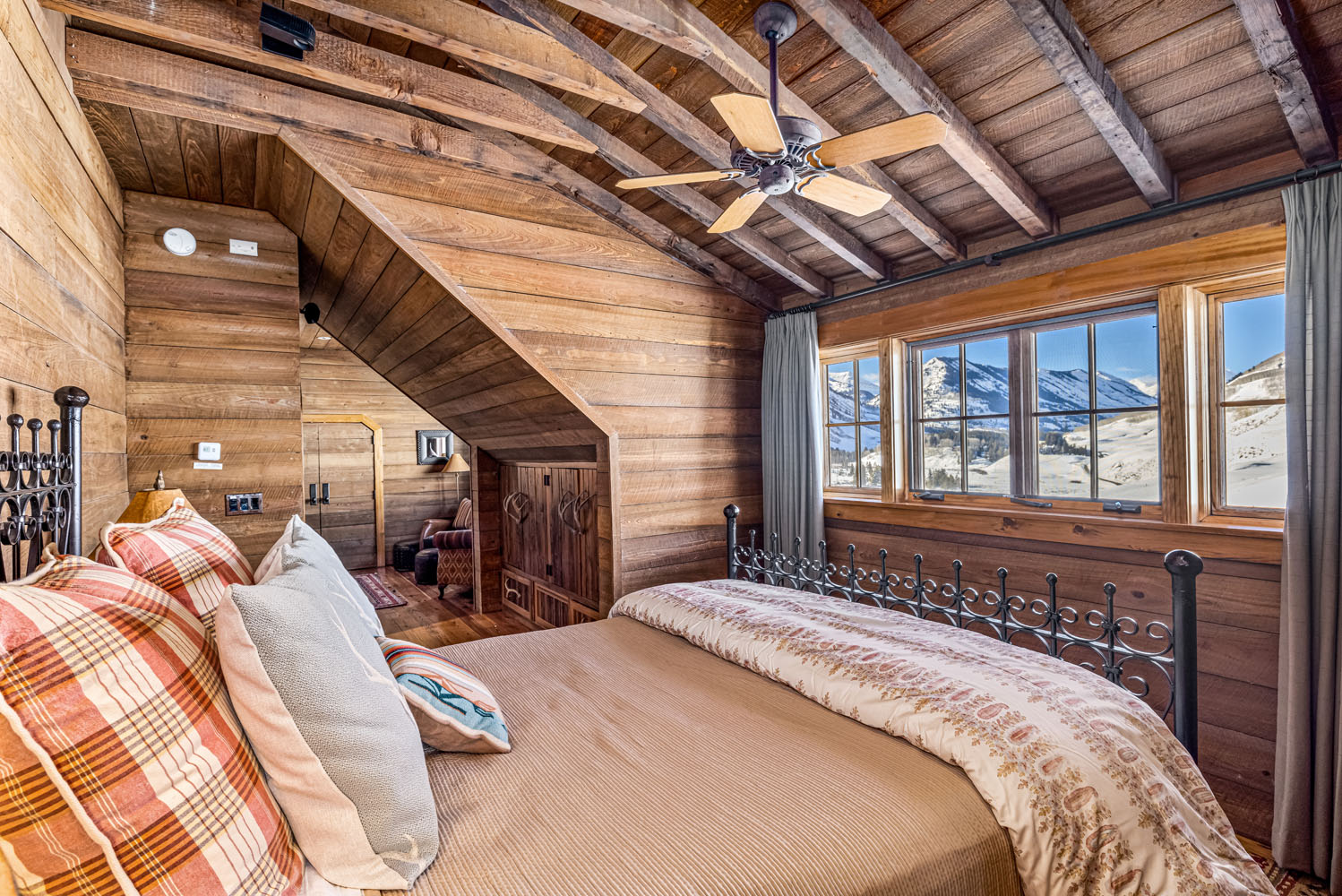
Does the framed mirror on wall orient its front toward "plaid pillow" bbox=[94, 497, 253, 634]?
yes

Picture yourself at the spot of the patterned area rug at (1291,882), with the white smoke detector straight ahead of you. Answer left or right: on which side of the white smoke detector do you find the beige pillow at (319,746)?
left

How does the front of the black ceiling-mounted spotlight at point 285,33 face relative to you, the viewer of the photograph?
facing the viewer and to the right of the viewer

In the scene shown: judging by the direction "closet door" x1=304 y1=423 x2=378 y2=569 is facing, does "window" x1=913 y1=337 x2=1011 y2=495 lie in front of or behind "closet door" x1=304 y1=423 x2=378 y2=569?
in front

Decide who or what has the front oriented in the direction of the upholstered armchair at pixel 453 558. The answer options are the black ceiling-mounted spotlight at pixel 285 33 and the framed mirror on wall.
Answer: the framed mirror on wall

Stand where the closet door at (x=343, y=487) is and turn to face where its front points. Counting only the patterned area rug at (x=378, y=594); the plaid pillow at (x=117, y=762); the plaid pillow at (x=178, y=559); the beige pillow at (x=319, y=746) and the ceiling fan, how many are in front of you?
5

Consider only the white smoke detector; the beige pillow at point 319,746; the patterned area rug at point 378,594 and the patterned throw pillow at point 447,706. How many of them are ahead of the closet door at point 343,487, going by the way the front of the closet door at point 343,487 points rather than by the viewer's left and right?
4

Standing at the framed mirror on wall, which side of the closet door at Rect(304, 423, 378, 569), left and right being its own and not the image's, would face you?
left

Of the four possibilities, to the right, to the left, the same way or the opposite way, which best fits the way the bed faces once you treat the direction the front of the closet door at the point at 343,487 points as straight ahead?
to the left

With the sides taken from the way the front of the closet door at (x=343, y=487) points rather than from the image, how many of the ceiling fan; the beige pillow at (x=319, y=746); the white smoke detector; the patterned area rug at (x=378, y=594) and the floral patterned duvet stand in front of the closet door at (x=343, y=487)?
5

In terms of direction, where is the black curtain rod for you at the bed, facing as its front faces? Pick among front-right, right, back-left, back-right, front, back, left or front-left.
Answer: front

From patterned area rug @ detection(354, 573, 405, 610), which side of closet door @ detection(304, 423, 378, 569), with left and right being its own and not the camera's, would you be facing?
front

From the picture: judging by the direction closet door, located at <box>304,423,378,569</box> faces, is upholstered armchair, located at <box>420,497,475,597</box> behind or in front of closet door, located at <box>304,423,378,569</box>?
in front

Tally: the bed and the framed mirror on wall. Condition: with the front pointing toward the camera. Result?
1

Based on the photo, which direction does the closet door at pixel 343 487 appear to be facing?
toward the camera

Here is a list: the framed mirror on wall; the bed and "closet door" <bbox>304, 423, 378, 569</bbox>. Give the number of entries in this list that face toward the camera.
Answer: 2

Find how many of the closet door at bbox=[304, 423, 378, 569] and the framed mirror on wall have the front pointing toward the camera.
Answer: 2
